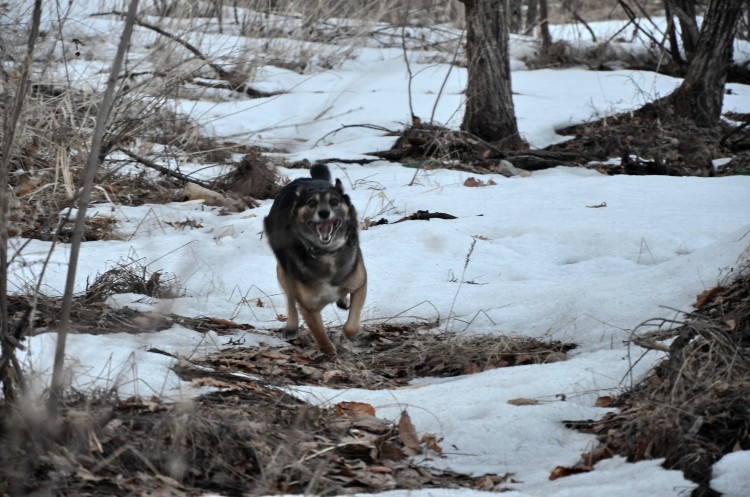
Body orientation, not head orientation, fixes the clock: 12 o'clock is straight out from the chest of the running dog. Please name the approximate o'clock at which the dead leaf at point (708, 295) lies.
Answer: The dead leaf is roughly at 10 o'clock from the running dog.

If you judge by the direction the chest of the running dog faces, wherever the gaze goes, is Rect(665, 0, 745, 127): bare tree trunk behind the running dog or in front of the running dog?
behind

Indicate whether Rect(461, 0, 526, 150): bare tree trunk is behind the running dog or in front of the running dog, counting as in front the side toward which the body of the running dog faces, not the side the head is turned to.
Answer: behind

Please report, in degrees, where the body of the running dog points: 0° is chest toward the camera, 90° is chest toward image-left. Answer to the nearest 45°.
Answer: approximately 0°

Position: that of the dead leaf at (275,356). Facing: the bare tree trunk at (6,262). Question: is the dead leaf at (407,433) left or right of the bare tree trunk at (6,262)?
left

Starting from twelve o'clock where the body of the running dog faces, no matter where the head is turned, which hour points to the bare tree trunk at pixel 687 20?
The bare tree trunk is roughly at 7 o'clock from the running dog.

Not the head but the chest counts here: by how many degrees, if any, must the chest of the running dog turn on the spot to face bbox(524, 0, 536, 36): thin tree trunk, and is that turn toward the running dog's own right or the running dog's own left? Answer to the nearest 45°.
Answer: approximately 180°

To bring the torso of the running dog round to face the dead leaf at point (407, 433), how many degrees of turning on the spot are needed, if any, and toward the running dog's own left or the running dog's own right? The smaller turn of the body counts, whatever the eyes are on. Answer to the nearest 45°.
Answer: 0° — it already faces it

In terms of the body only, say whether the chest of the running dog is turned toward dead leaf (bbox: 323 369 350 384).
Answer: yes

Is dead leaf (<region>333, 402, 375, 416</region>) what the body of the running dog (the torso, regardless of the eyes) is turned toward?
yes

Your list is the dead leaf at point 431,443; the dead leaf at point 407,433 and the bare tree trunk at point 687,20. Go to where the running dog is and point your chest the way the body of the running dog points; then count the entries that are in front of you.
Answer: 2

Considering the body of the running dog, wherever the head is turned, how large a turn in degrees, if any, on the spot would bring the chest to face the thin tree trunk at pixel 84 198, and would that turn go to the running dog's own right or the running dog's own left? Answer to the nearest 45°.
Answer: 0° — it already faces it

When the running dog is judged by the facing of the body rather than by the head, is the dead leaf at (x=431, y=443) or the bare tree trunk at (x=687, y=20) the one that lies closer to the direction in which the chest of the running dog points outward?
the dead leaf
